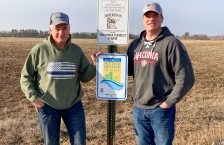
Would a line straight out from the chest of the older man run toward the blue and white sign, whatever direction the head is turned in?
no

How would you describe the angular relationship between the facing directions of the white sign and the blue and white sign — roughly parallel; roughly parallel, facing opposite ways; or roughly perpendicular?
roughly parallel

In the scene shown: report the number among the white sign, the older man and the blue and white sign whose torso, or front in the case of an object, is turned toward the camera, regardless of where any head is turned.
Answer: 3

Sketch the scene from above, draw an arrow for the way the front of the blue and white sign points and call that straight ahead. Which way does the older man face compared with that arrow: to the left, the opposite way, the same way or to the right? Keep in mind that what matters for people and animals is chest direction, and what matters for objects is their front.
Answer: the same way

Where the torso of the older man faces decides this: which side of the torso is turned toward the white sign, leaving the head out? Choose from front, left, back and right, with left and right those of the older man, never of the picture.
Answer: left

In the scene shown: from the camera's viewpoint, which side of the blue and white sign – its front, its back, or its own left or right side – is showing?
front

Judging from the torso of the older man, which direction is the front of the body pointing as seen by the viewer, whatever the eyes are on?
toward the camera

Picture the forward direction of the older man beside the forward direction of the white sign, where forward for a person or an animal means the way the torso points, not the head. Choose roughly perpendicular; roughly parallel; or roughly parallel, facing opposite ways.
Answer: roughly parallel

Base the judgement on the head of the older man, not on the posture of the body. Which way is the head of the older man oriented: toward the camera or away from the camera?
toward the camera

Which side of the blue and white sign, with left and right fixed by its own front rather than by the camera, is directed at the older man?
right

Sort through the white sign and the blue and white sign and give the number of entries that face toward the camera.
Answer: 2
